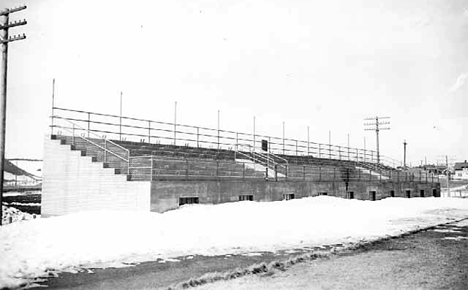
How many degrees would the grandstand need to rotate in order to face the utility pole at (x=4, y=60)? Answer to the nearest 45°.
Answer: approximately 135° to its right

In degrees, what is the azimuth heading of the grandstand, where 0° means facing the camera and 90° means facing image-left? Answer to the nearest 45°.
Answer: approximately 315°
